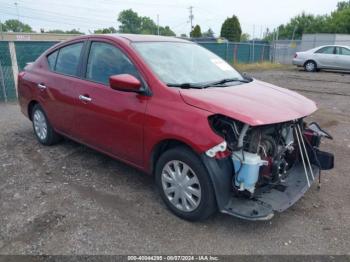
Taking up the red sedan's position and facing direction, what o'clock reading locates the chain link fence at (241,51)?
The chain link fence is roughly at 8 o'clock from the red sedan.

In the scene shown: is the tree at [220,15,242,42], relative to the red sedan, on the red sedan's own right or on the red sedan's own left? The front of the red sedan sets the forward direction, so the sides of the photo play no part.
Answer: on the red sedan's own left

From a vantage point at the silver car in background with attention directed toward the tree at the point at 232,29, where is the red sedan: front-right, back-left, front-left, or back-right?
back-left

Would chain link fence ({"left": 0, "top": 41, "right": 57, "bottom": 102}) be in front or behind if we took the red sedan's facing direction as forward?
behind

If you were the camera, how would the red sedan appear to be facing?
facing the viewer and to the right of the viewer

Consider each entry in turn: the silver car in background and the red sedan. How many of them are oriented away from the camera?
0
